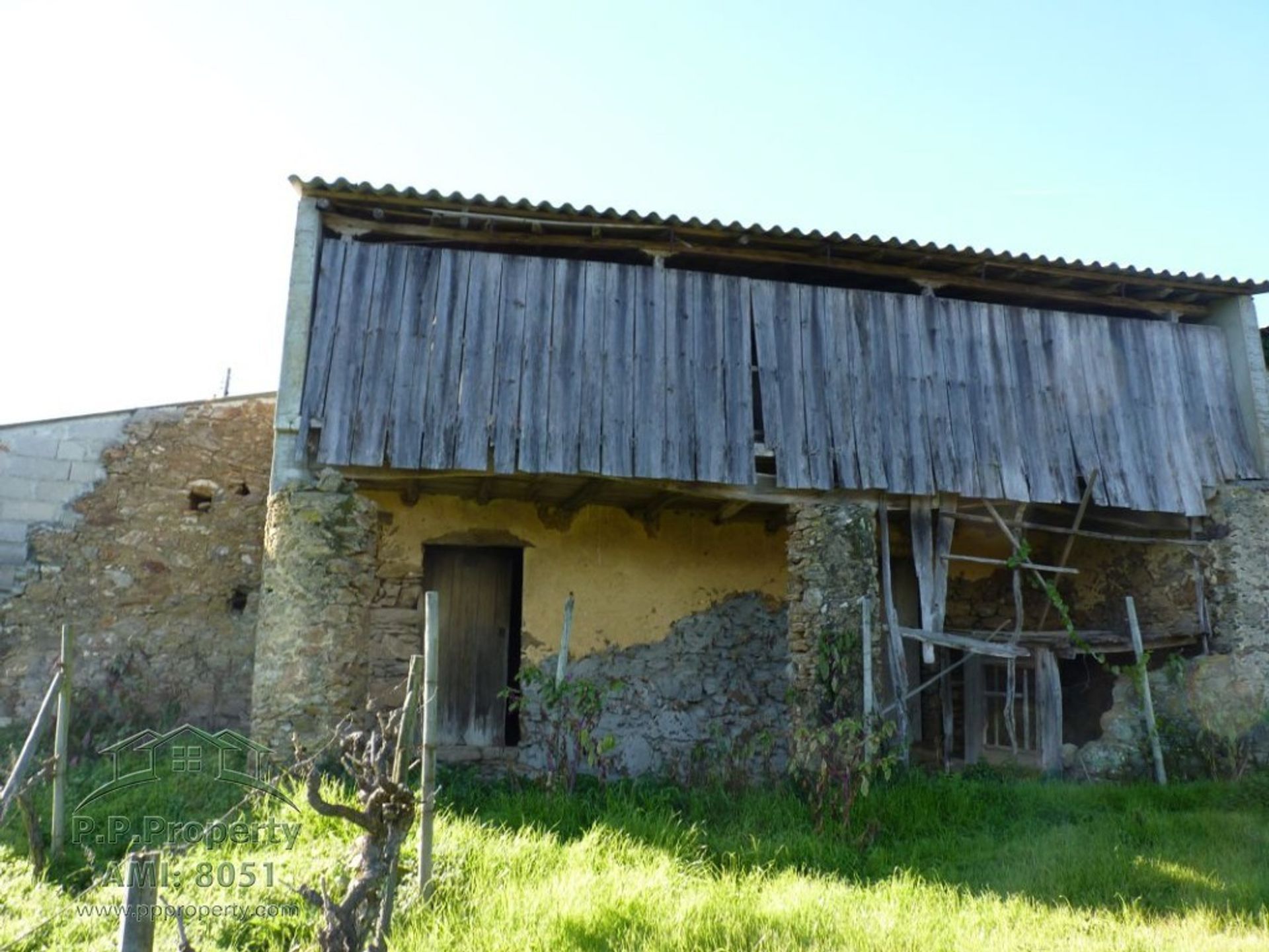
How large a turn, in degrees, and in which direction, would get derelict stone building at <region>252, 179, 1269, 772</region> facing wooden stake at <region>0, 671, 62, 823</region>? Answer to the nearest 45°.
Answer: approximately 45° to its right

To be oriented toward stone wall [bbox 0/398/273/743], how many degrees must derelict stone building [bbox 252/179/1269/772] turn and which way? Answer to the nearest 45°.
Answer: approximately 90° to its right

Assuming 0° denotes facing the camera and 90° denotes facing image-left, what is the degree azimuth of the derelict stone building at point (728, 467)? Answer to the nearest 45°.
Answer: approximately 0°

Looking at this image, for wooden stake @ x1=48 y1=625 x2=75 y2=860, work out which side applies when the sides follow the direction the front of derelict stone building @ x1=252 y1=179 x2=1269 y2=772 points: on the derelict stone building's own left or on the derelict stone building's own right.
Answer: on the derelict stone building's own right

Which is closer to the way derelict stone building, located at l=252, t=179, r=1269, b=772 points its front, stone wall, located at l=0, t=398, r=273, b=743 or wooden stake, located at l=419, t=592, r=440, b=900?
the wooden stake

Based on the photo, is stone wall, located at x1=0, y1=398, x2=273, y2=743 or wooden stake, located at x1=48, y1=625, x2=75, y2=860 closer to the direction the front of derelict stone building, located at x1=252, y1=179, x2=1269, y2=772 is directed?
the wooden stake

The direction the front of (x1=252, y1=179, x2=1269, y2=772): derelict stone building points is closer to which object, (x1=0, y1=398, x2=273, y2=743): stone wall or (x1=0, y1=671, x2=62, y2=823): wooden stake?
the wooden stake
